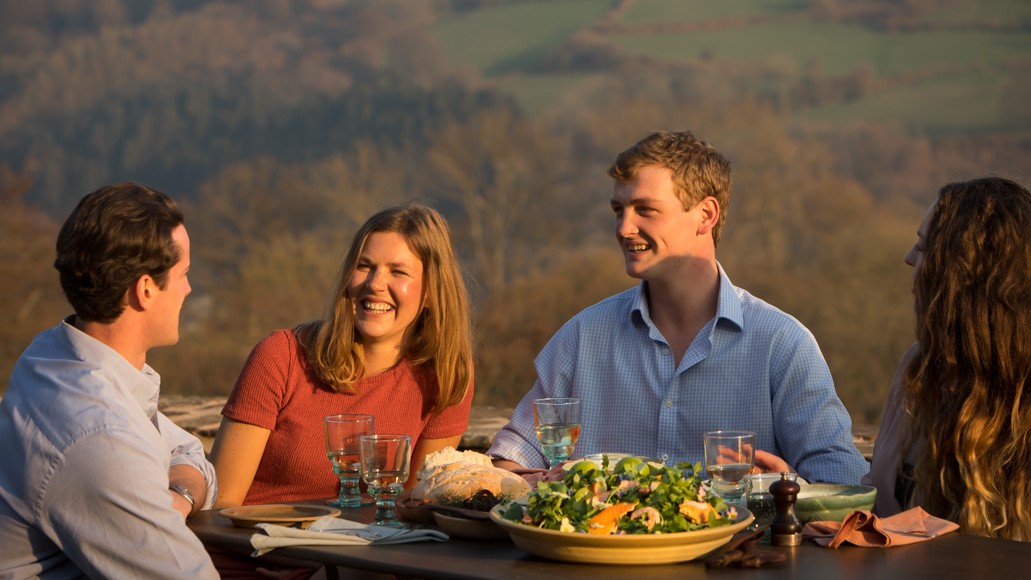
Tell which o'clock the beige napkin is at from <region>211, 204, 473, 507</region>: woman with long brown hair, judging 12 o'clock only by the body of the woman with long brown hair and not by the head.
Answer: The beige napkin is roughly at 12 o'clock from the woman with long brown hair.

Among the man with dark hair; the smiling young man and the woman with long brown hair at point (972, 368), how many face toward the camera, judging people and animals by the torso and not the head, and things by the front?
1

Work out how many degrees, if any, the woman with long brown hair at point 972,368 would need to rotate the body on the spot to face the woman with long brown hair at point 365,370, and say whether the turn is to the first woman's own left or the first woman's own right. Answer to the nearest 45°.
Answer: approximately 45° to the first woman's own left

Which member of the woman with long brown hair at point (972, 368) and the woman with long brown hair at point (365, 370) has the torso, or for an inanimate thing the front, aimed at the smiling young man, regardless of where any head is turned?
the woman with long brown hair at point (972, 368)

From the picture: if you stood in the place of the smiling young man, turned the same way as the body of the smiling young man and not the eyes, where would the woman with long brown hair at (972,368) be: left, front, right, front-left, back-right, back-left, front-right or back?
front-left

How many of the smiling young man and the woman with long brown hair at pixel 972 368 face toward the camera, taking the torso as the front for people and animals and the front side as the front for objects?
1

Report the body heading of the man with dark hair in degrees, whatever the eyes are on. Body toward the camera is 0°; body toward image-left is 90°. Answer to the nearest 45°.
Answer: approximately 225°

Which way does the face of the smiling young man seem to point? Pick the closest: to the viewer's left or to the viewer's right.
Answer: to the viewer's left

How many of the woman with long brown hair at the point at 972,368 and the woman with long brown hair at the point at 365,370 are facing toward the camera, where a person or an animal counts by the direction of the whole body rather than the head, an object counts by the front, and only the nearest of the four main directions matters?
1

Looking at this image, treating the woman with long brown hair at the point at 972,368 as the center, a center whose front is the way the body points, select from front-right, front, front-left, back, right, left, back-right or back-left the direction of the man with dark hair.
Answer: left

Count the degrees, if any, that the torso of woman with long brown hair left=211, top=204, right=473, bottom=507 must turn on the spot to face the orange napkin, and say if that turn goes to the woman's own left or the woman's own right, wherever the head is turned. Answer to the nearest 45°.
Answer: approximately 45° to the woman's own left

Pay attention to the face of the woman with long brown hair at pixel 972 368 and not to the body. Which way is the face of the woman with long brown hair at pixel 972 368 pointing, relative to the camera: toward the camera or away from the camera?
away from the camera

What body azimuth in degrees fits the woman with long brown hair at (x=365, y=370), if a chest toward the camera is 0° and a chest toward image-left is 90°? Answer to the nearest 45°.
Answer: approximately 0°

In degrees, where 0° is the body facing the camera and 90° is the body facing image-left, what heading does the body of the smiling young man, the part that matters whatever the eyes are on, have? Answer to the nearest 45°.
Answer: approximately 0°
